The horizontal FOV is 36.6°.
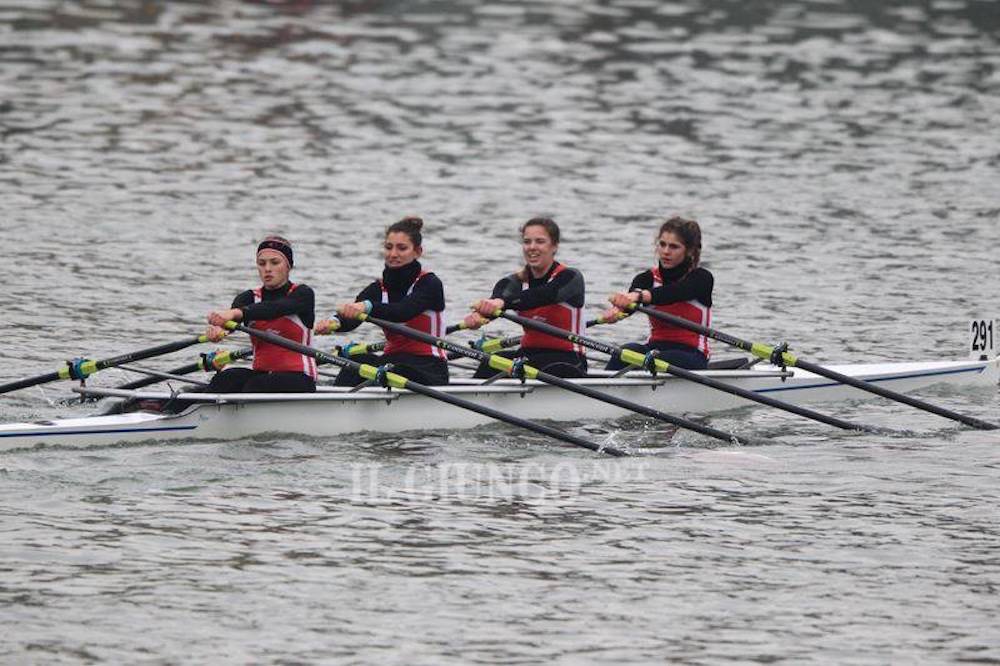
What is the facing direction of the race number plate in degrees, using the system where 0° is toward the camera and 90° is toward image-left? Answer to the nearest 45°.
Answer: approximately 0°

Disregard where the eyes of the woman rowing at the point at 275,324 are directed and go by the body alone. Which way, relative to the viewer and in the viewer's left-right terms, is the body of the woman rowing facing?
facing the viewer and to the left of the viewer

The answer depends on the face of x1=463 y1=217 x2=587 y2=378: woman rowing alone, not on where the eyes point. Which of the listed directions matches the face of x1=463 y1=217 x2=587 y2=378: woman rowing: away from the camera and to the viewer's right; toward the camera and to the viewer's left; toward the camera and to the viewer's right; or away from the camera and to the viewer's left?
toward the camera and to the viewer's left

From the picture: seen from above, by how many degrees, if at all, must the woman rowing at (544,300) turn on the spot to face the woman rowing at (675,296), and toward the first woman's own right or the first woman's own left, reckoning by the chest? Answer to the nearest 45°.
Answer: approximately 135° to the first woman's own left
